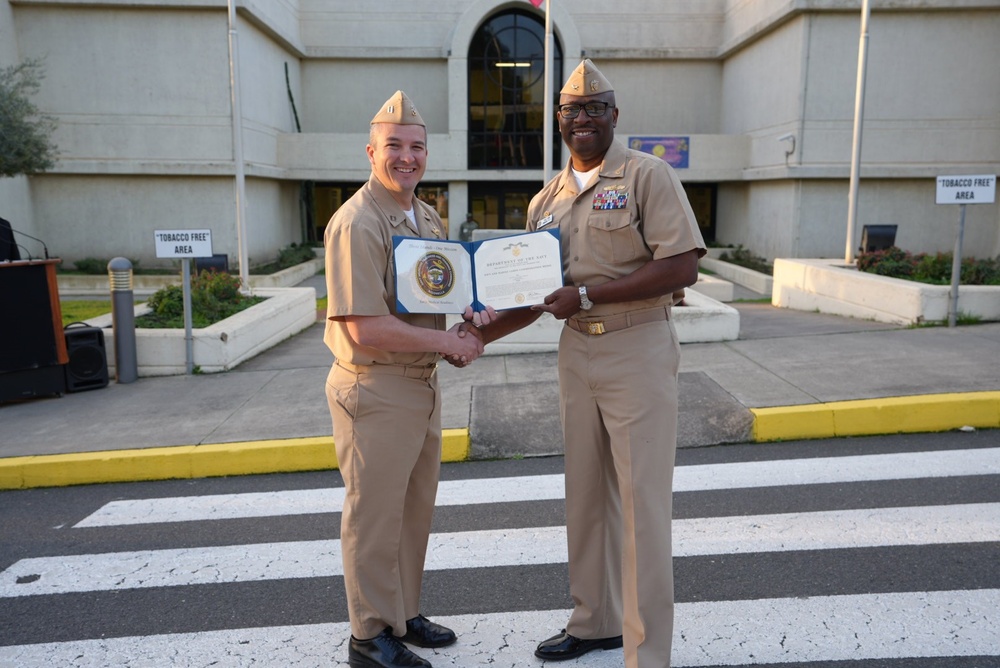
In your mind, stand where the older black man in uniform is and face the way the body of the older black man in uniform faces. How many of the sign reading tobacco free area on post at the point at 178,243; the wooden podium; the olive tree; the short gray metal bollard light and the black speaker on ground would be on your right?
5

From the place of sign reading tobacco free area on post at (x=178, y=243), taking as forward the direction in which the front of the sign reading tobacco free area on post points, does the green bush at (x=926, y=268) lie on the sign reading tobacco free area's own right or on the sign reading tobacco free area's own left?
on the sign reading tobacco free area's own left

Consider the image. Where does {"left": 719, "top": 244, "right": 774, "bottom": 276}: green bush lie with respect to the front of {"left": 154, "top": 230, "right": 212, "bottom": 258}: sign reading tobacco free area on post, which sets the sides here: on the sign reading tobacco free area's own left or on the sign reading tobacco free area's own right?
on the sign reading tobacco free area's own left

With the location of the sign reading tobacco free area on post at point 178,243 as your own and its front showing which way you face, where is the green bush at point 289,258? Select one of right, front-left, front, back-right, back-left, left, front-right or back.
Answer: back

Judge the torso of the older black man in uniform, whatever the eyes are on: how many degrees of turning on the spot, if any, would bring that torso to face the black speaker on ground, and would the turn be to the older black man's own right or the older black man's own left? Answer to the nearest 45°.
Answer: approximately 90° to the older black man's own right

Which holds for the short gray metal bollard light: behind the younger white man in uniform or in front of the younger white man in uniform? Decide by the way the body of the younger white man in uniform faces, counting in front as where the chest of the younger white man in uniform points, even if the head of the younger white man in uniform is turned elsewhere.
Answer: behind

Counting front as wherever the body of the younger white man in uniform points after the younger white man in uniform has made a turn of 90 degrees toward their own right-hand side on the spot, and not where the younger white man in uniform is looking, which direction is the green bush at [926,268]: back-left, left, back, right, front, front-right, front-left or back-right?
back

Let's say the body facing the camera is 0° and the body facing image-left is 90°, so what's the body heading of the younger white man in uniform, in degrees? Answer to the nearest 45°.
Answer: approximately 315°

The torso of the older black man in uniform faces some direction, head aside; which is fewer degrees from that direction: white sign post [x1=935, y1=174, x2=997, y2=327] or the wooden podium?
the wooden podium

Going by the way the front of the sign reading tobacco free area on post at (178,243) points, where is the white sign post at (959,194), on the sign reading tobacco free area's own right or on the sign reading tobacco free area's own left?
on the sign reading tobacco free area's own left

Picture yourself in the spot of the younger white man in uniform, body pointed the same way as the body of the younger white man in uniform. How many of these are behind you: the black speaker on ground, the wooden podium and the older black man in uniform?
2

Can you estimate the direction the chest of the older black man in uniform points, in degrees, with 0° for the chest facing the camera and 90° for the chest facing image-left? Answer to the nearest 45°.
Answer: approximately 45°

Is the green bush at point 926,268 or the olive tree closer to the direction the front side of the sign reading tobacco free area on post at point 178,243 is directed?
the green bush

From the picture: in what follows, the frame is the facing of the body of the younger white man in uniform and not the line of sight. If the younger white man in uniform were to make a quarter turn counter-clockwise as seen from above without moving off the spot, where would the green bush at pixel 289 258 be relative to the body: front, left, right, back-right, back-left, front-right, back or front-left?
front-left
